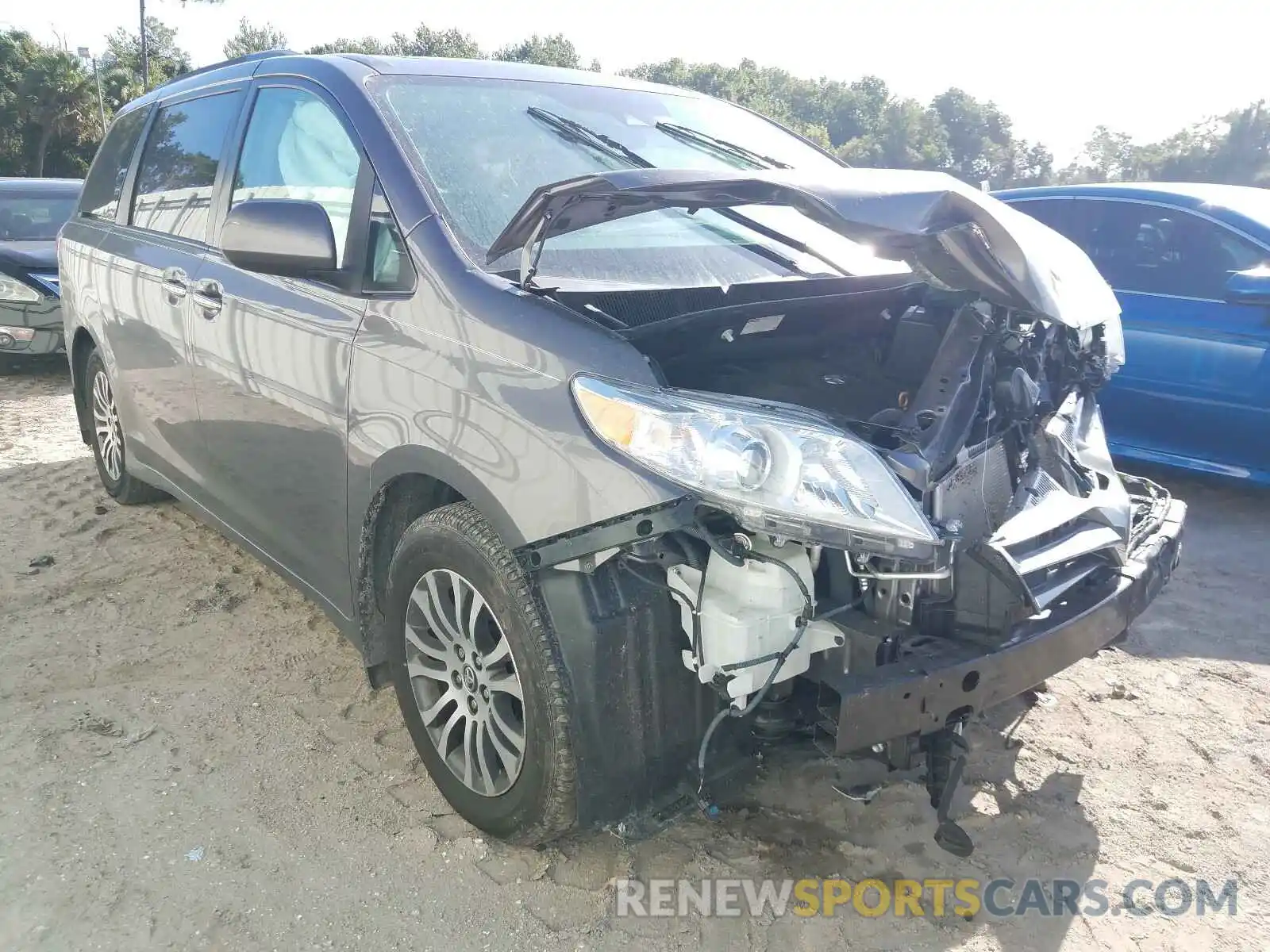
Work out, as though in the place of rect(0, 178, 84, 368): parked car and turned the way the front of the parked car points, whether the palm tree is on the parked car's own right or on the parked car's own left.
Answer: on the parked car's own left

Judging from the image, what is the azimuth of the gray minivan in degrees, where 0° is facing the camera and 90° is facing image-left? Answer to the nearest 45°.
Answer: approximately 315°

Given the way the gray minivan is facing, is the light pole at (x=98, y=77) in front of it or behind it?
behind

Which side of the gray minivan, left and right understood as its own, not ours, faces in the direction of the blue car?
left

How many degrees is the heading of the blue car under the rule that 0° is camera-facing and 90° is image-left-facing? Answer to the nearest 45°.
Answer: approximately 315°

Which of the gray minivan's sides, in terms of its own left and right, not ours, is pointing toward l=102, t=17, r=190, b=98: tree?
back

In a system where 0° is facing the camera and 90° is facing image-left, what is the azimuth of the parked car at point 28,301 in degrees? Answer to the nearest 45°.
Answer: approximately 315°

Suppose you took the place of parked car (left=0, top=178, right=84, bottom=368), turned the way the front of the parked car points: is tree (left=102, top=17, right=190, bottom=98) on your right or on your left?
on your left

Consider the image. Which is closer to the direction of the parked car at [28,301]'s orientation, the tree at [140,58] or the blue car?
the blue car

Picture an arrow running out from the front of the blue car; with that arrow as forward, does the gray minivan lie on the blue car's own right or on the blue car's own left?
on the blue car's own right
